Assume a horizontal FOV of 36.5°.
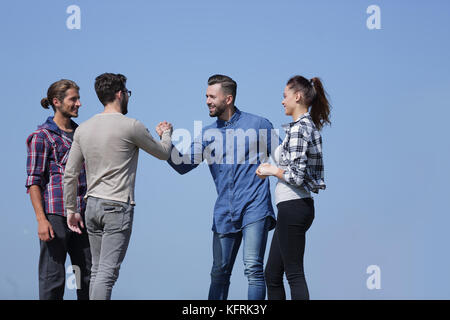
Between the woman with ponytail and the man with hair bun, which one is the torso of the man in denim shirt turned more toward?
the man with hair bun

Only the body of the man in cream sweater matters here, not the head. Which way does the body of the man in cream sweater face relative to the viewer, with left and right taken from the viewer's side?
facing away from the viewer and to the right of the viewer

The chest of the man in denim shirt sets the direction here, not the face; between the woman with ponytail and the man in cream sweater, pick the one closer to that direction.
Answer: the man in cream sweater

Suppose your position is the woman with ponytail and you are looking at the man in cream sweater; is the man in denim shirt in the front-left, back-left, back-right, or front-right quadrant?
front-right

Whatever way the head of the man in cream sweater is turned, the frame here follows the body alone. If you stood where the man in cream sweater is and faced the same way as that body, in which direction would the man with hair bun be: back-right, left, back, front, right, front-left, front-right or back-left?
left

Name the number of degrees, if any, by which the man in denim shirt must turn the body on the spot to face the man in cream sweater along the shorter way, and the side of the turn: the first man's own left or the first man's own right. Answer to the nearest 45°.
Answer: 0° — they already face them

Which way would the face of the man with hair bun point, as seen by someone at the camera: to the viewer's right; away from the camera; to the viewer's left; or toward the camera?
to the viewer's right

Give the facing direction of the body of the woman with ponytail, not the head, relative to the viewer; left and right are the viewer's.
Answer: facing to the left of the viewer

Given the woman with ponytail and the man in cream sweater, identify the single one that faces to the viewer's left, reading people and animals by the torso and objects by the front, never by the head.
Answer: the woman with ponytail

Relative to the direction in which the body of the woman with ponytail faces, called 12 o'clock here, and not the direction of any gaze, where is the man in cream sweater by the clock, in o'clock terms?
The man in cream sweater is roughly at 12 o'clock from the woman with ponytail.

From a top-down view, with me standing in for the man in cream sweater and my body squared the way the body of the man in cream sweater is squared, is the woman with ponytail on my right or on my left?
on my right

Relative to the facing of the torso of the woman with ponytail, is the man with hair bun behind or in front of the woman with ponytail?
in front

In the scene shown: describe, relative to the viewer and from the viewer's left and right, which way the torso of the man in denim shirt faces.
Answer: facing the viewer and to the left of the viewer

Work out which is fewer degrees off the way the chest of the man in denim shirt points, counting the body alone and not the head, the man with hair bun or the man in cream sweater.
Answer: the man in cream sweater

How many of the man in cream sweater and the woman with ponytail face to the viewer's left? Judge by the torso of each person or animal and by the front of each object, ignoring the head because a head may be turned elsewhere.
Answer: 1
